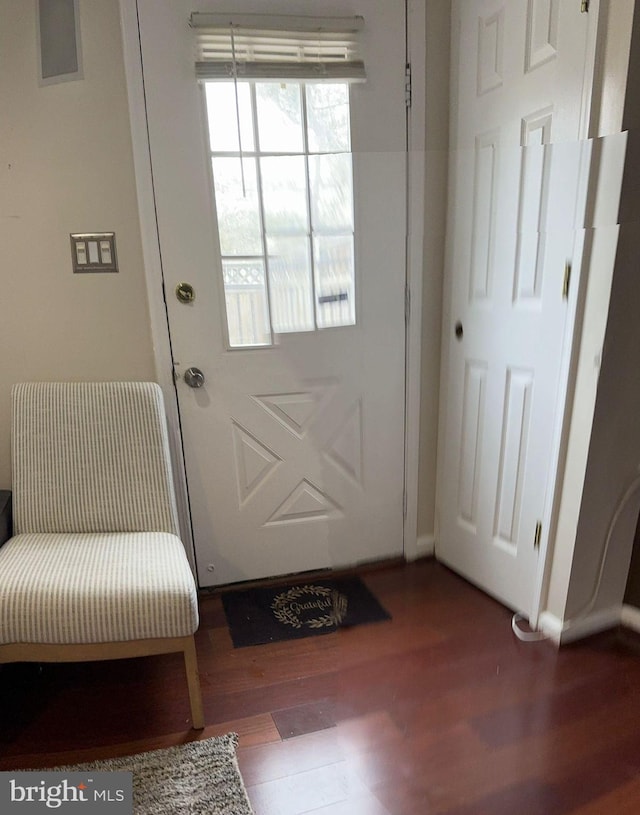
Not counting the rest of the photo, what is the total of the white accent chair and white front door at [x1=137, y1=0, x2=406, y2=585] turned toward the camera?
2

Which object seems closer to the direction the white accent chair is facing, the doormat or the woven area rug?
the woven area rug

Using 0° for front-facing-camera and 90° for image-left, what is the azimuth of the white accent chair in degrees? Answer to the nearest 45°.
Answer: approximately 0°

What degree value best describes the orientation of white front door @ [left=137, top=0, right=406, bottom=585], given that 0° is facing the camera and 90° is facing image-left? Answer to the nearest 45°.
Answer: approximately 0°
